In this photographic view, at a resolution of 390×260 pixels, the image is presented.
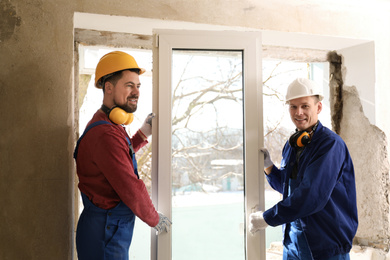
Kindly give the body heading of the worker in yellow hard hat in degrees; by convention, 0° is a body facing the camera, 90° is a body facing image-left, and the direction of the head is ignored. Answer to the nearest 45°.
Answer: approximately 270°

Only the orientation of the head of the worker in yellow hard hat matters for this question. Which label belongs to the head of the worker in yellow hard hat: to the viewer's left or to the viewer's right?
to the viewer's right

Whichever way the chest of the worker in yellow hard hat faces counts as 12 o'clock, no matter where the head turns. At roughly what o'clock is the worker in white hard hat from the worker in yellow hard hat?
The worker in white hard hat is roughly at 12 o'clock from the worker in yellow hard hat.
